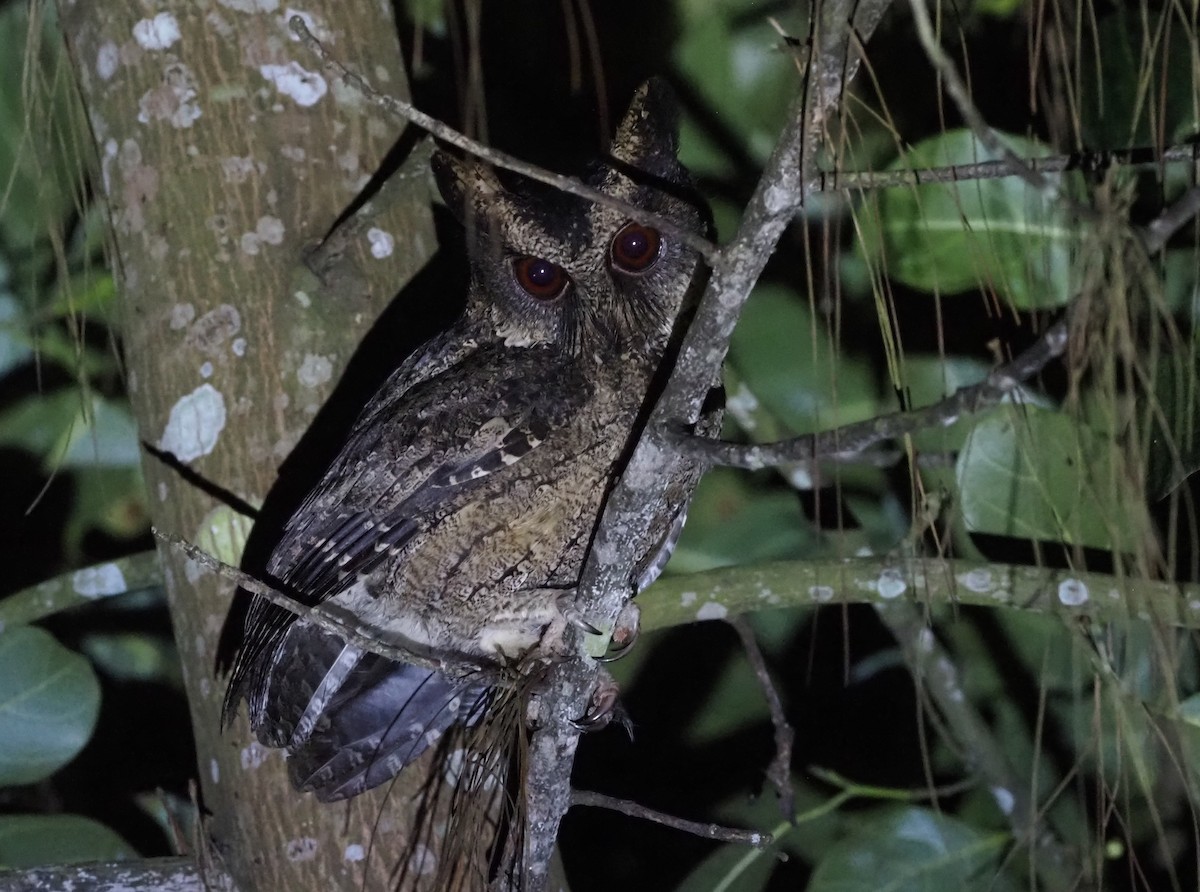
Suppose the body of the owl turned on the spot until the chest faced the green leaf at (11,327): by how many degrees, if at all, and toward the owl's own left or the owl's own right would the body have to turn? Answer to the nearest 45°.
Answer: approximately 180°

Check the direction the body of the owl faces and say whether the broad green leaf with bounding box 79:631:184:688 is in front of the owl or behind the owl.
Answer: behind

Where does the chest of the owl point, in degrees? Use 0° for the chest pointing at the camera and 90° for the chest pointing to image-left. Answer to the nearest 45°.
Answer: approximately 315°
